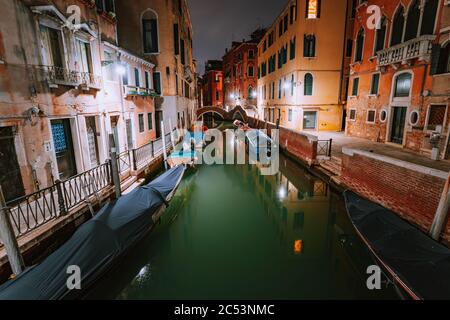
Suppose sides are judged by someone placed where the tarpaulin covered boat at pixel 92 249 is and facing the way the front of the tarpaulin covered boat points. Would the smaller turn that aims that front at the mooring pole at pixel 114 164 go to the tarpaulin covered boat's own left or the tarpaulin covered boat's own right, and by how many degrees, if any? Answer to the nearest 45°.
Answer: approximately 45° to the tarpaulin covered boat's own left

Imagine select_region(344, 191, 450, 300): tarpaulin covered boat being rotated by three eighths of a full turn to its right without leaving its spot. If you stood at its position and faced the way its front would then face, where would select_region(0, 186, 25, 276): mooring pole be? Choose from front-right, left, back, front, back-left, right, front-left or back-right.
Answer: back-right

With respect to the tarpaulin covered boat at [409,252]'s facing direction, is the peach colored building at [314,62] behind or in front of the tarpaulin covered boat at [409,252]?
in front

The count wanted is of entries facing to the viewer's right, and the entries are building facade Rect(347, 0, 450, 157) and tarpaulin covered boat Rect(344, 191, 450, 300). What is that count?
0

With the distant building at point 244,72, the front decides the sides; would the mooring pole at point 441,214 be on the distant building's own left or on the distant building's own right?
on the distant building's own left

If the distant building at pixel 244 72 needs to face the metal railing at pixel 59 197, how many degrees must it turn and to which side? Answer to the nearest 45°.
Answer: approximately 45° to its left

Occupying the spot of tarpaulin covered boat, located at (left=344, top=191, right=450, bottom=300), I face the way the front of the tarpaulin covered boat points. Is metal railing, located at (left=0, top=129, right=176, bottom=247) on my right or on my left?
on my left

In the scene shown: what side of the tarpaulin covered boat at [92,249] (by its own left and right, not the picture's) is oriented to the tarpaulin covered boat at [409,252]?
right

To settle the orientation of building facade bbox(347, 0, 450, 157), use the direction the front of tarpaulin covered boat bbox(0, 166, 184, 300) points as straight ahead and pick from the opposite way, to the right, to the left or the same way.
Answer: to the left

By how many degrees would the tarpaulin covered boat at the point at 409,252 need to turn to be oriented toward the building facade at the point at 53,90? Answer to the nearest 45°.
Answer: approximately 45° to its left

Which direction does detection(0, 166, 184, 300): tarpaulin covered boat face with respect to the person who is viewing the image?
facing away from the viewer and to the right of the viewer

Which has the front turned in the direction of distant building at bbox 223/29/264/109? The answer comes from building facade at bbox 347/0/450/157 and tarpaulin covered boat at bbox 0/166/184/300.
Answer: the tarpaulin covered boat

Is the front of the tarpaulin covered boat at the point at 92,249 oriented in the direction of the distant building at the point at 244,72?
yes

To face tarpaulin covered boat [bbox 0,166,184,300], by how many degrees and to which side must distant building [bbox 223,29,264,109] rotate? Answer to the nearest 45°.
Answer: approximately 45° to its left

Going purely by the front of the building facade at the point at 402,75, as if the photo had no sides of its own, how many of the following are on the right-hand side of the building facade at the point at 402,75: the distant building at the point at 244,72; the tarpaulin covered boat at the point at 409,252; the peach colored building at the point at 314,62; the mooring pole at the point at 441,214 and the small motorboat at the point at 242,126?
3

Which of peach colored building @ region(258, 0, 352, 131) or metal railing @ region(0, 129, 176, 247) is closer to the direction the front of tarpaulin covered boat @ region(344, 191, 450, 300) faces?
the peach colored building

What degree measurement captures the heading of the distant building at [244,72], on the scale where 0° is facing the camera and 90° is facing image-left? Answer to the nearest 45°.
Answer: approximately 45°

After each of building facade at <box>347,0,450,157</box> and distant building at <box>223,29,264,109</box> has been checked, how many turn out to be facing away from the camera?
0
